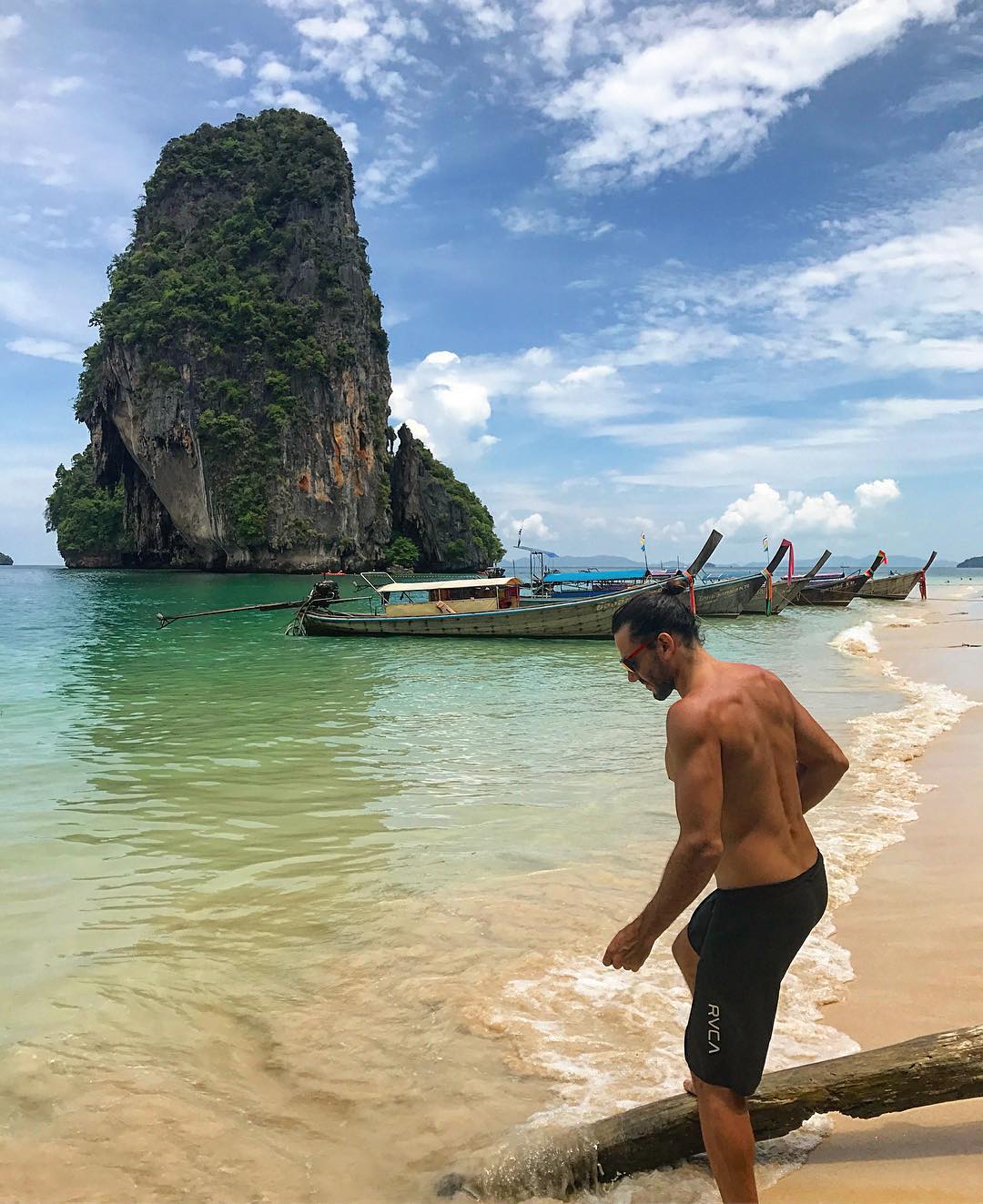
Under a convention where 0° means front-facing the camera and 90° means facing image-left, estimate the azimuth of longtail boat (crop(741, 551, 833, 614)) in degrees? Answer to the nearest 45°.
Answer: approximately 270°

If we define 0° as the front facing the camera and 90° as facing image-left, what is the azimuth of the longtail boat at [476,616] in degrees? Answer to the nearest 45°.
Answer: approximately 270°

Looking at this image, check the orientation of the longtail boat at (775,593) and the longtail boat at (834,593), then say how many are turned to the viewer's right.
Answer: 2

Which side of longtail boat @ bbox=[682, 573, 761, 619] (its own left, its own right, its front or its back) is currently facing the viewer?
right

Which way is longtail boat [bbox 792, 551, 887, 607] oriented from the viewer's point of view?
to the viewer's right

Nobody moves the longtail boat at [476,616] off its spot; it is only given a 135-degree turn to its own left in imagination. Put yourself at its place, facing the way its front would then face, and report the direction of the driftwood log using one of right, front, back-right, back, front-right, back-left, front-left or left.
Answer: back-left

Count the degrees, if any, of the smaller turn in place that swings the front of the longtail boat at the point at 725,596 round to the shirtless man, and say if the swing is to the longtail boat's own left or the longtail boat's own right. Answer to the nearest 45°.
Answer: approximately 90° to the longtail boat's own right

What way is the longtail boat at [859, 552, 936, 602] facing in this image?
to the viewer's right

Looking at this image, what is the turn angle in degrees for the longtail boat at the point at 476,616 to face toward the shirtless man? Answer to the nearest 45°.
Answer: approximately 90° to its right

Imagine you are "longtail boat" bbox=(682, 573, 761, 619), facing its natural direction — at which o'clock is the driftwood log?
The driftwood log is roughly at 3 o'clock from the longtail boat.

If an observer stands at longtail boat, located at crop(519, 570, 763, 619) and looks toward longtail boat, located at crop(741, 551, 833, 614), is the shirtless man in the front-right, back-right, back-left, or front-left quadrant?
back-right

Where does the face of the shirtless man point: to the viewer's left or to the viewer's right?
to the viewer's left
